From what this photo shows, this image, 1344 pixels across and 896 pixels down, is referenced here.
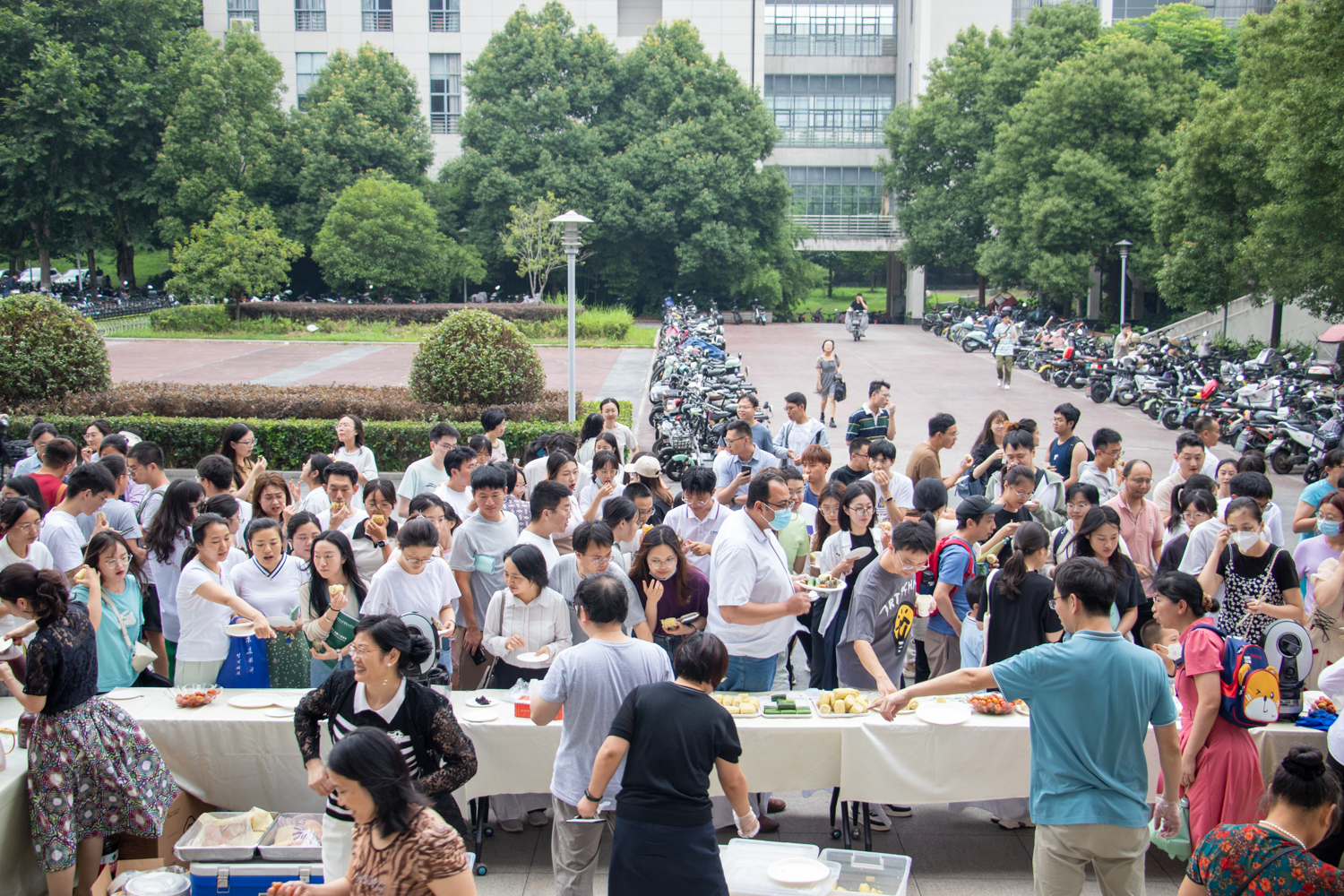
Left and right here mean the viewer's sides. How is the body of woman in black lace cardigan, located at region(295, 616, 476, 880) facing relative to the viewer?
facing the viewer and to the left of the viewer

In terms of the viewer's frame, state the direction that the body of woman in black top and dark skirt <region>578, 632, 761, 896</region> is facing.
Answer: away from the camera

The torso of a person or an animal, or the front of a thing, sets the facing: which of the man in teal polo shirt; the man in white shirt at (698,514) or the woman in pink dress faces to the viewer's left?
the woman in pink dress

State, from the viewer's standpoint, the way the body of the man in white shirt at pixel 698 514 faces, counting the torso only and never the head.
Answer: toward the camera

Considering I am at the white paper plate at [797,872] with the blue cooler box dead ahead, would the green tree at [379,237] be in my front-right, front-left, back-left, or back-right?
front-right

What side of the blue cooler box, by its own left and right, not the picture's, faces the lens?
front

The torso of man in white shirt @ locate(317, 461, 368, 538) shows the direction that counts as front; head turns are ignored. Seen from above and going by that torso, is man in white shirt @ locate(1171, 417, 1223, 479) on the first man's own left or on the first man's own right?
on the first man's own left

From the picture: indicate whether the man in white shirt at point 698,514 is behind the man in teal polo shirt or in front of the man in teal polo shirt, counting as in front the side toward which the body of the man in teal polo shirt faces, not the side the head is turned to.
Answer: in front

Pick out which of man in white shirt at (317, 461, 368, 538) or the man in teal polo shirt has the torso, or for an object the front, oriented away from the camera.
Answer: the man in teal polo shirt

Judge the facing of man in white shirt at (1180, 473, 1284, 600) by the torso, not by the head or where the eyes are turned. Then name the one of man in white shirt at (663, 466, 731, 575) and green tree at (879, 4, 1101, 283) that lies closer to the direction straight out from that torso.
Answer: the man in white shirt

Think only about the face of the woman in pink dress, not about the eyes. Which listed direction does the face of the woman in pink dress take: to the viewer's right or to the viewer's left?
to the viewer's left
